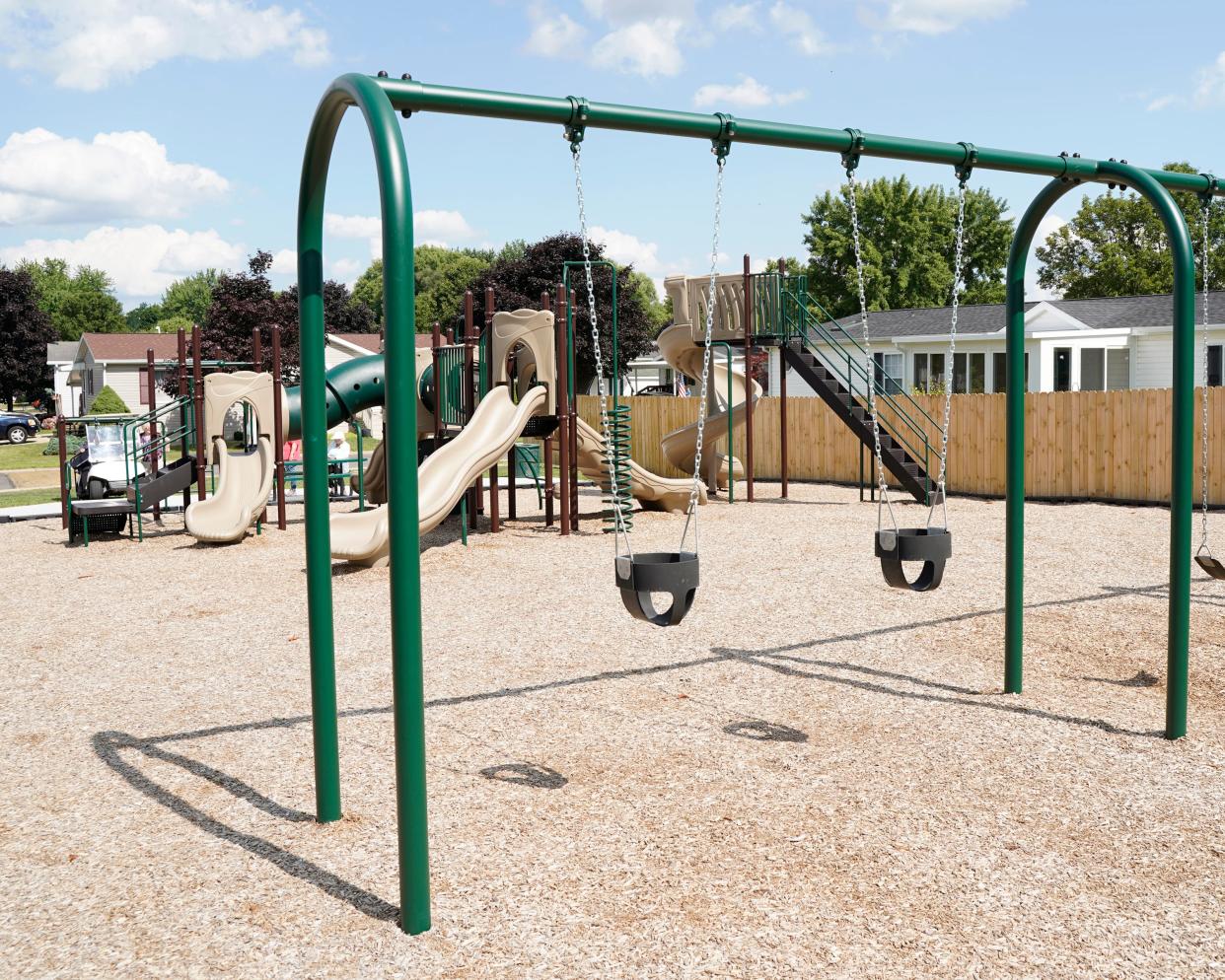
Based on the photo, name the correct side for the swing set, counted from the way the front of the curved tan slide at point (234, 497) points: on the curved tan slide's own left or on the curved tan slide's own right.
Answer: on the curved tan slide's own left

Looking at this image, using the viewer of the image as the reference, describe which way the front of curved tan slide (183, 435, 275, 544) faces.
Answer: facing the viewer and to the left of the viewer

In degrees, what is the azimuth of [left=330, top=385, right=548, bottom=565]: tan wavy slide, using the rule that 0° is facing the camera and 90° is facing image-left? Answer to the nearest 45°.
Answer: approximately 45°

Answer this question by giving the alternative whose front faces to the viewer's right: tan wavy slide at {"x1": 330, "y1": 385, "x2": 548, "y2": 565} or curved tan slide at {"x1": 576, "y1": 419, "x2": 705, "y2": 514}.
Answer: the curved tan slide

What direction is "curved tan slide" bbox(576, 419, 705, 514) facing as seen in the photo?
to the viewer's right

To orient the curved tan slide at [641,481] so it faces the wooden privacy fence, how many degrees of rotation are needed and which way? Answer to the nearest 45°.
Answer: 0° — it already faces it

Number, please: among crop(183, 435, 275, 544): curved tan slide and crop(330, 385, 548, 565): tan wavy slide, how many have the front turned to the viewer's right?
0

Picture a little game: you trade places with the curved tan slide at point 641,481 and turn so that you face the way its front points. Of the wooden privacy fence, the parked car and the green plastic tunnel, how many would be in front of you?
1

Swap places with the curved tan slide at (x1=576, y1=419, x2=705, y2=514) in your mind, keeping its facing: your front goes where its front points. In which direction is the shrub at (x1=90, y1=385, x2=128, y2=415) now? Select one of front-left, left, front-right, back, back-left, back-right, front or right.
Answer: back-left

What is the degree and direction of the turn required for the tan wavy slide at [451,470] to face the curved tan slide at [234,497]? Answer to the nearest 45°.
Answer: approximately 90° to its right

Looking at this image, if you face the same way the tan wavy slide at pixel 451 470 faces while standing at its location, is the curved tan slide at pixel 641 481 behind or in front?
behind

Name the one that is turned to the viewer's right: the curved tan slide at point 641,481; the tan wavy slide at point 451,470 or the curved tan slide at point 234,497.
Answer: the curved tan slide at point 641,481

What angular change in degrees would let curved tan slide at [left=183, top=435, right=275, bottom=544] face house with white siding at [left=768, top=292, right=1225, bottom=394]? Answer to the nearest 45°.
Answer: approximately 180°

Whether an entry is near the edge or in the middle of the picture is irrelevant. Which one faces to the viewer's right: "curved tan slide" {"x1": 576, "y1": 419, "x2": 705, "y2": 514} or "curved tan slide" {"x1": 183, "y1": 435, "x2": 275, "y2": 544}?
"curved tan slide" {"x1": 576, "y1": 419, "x2": 705, "y2": 514}
